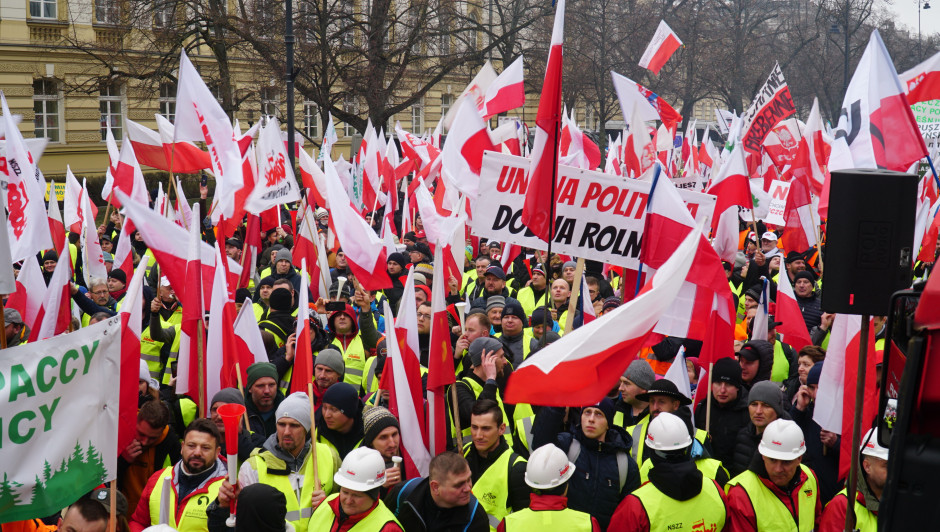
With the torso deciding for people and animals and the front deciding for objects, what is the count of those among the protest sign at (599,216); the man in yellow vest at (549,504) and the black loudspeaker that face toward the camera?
1

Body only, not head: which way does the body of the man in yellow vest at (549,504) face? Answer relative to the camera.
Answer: away from the camera

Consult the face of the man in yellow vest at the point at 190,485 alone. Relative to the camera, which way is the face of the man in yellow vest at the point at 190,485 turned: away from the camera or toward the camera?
toward the camera

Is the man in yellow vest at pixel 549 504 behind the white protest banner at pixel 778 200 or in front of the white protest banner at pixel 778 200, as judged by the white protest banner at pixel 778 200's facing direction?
in front

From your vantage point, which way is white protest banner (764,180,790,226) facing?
toward the camera

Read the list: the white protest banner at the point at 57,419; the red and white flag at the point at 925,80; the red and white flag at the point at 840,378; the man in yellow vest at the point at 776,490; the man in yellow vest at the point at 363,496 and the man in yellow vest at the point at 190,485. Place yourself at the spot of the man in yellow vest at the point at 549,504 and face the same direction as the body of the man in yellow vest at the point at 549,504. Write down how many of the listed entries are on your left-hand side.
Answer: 3

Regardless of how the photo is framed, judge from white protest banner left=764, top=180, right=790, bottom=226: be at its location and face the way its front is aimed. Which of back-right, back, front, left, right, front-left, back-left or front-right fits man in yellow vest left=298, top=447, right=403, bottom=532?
front

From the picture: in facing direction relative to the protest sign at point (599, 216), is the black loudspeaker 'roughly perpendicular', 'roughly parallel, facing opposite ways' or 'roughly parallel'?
roughly parallel, facing opposite ways

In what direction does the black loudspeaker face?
away from the camera

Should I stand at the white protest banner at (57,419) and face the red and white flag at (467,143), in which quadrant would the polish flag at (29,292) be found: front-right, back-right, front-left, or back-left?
front-left

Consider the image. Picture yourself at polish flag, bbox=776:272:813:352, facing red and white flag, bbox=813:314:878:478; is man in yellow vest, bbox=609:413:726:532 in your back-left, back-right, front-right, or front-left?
front-right
